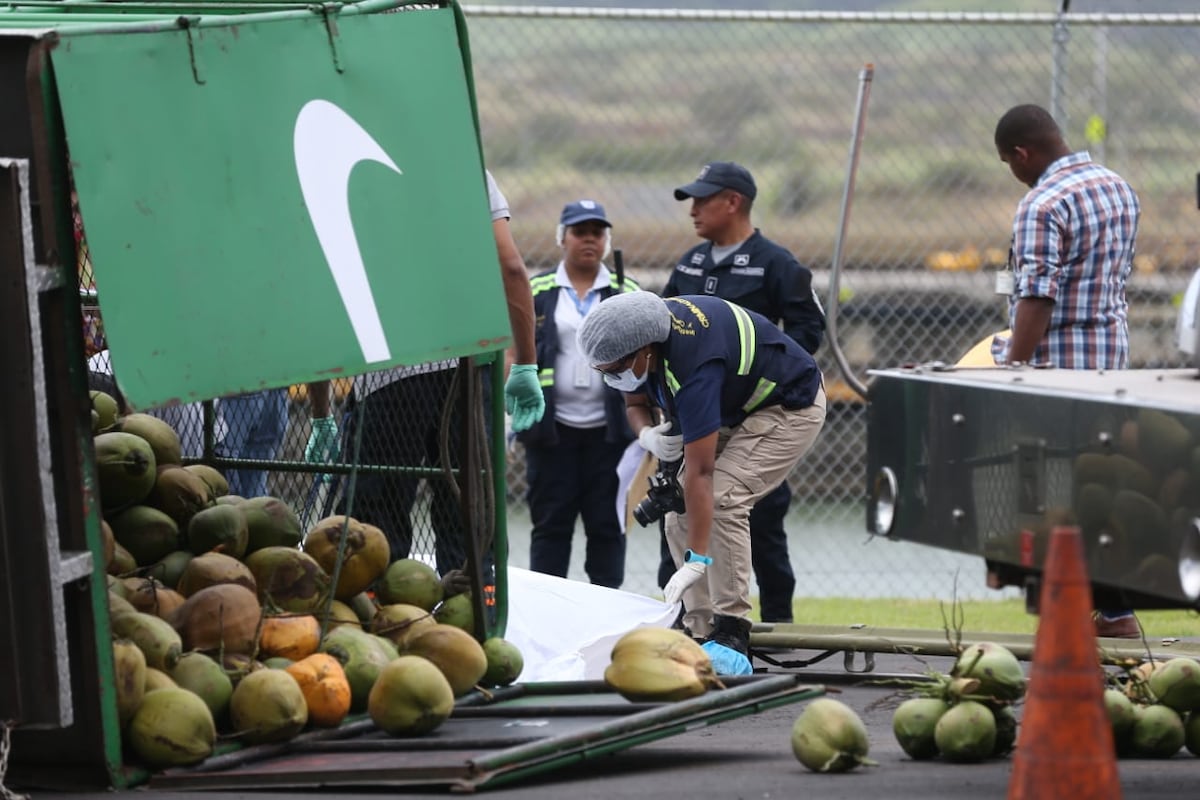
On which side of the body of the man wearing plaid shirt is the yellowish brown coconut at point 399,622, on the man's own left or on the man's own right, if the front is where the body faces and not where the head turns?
on the man's own left

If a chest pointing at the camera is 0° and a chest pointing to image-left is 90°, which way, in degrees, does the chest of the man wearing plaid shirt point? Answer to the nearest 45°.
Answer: approximately 135°

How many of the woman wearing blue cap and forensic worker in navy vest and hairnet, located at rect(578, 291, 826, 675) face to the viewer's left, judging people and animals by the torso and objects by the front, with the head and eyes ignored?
1

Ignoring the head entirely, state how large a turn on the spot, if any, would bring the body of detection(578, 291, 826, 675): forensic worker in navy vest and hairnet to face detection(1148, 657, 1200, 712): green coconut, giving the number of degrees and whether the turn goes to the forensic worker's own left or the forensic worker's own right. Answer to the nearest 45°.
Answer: approximately 135° to the forensic worker's own left

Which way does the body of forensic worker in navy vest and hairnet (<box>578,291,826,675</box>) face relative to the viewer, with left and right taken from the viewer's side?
facing to the left of the viewer

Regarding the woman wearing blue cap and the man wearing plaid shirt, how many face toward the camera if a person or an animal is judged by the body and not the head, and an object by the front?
1

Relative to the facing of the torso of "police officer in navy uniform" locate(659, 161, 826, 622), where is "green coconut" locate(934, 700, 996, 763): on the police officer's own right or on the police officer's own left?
on the police officer's own left

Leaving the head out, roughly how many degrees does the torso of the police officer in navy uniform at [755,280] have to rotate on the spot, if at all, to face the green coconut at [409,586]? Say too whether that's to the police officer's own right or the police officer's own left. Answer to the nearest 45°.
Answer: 0° — they already face it

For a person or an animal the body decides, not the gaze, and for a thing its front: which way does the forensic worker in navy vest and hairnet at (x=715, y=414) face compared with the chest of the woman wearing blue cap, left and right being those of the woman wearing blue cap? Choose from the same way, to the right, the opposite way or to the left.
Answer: to the right
